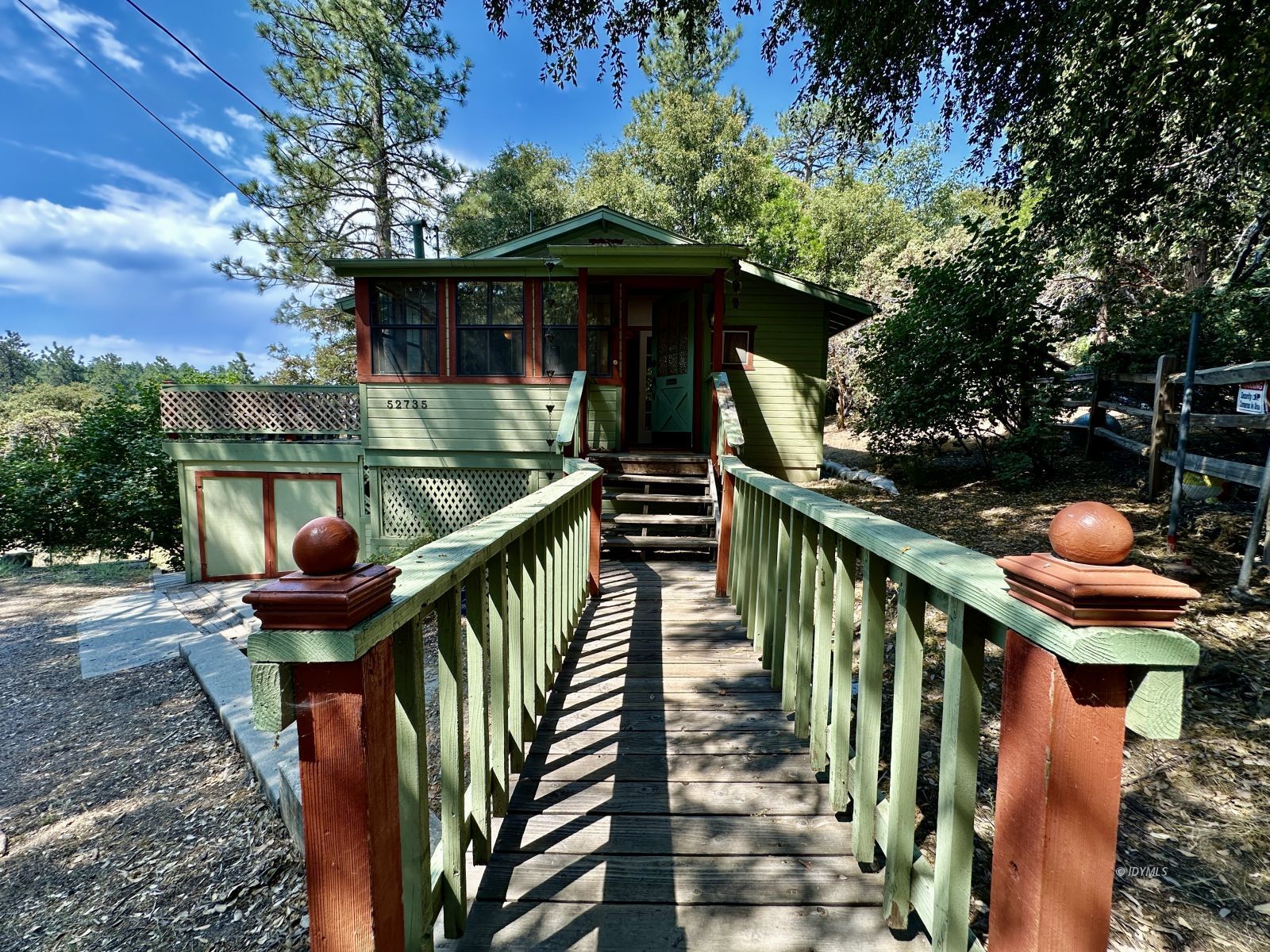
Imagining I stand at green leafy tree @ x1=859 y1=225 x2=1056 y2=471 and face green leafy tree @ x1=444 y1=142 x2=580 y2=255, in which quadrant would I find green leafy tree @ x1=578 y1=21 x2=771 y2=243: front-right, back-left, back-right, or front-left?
front-right

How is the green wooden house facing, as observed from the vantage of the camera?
facing the viewer

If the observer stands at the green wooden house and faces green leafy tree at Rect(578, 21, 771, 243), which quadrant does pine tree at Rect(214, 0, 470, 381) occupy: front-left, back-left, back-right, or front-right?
front-left

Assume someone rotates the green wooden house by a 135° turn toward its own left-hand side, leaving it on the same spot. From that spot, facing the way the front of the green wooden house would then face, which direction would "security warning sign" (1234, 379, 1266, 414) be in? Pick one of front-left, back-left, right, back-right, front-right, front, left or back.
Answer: right

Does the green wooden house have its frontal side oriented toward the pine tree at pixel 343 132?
no

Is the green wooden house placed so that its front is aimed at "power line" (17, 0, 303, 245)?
no

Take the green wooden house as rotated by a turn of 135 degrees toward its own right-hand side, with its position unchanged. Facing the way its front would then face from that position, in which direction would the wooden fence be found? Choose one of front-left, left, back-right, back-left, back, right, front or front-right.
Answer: back

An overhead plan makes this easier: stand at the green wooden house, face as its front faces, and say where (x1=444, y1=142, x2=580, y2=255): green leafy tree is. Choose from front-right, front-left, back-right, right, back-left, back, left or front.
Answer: back

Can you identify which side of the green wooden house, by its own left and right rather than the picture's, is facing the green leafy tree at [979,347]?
left

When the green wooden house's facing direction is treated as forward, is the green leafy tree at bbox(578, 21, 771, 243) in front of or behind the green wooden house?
behind
